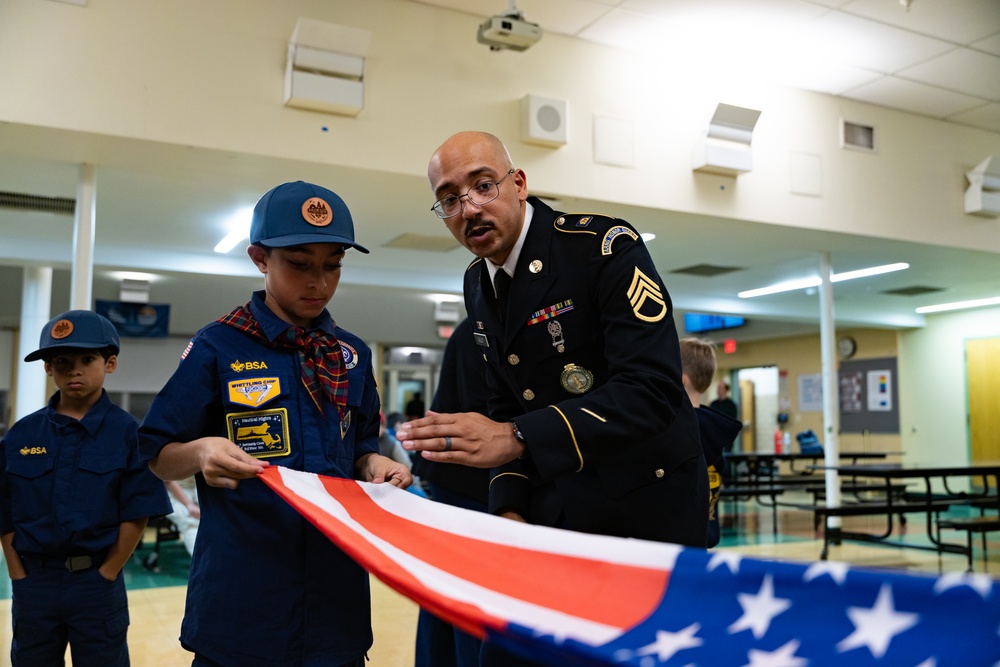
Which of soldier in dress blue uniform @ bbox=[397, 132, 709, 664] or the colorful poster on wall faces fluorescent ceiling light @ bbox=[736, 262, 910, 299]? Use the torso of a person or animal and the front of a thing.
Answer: the colorful poster on wall

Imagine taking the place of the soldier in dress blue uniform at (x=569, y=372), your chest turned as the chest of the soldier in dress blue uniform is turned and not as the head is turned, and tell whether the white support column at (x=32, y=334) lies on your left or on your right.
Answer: on your right

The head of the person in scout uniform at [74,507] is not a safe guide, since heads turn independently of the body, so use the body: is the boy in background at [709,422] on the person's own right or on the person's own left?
on the person's own left

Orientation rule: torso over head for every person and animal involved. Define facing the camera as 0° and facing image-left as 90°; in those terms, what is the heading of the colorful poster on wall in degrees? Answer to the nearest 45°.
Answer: approximately 0°

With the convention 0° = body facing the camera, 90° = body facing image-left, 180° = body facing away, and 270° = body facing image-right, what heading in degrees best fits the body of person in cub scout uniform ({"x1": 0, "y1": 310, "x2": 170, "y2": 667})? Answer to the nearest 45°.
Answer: approximately 0°

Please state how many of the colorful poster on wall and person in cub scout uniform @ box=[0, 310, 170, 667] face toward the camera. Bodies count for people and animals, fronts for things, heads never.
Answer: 2

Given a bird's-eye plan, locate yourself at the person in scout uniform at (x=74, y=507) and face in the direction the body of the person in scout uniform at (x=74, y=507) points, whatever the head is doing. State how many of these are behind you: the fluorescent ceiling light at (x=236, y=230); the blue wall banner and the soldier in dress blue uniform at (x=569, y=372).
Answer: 2

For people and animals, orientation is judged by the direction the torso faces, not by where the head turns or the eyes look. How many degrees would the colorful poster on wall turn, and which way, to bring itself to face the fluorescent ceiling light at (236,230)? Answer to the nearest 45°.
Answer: approximately 45° to its right

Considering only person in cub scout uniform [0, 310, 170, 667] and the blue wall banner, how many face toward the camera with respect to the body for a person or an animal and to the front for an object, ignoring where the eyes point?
2

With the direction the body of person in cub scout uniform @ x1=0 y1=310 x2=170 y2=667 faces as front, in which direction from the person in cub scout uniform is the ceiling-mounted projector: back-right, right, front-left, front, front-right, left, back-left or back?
back-left

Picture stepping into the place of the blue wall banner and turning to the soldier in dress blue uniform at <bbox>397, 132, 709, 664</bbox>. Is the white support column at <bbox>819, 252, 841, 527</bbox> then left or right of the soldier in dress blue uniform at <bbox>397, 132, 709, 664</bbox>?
left

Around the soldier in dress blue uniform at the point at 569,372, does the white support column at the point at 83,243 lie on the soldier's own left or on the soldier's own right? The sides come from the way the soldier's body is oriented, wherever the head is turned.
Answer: on the soldier's own right
